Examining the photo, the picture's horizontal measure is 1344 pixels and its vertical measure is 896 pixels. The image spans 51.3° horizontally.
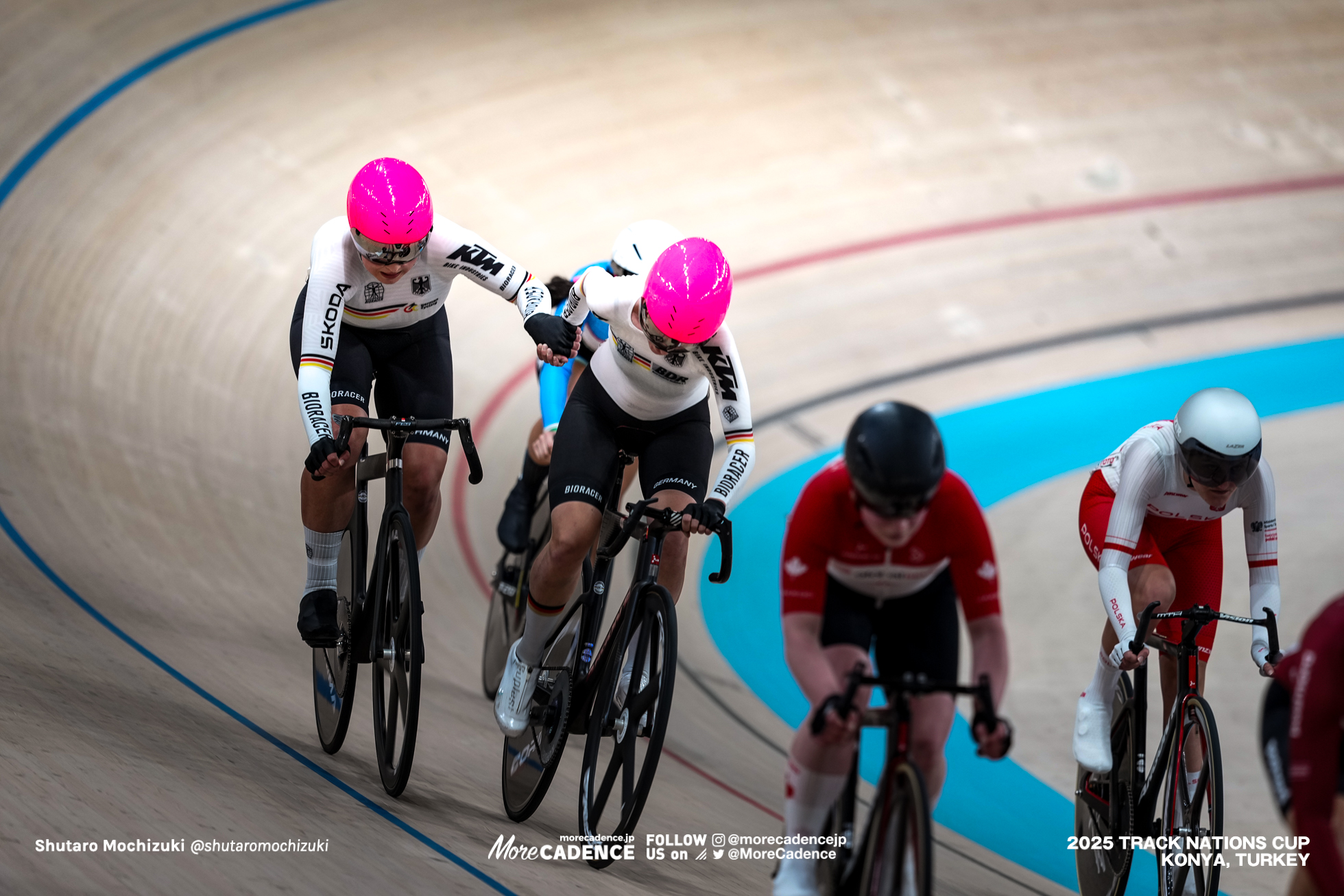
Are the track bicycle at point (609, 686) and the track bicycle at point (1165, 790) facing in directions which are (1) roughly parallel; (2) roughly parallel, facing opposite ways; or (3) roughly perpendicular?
roughly parallel

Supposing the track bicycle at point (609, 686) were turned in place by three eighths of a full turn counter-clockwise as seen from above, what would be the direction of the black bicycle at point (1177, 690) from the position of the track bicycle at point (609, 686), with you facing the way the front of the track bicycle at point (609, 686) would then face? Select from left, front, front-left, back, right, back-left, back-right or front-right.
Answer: right

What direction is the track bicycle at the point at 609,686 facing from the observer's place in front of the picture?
facing the viewer and to the right of the viewer

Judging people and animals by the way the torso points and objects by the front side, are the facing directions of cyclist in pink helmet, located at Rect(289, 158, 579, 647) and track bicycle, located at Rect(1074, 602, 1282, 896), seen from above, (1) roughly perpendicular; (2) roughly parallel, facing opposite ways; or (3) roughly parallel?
roughly parallel

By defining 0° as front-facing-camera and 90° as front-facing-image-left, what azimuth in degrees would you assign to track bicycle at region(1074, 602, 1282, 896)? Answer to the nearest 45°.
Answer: approximately 315°

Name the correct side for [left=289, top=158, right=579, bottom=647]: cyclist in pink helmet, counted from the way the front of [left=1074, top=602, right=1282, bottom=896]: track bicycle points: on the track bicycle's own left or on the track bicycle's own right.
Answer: on the track bicycle's own right

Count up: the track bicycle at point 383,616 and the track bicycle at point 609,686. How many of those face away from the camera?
0

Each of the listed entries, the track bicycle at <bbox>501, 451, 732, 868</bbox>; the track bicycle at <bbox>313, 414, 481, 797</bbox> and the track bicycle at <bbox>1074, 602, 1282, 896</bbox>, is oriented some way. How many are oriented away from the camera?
0

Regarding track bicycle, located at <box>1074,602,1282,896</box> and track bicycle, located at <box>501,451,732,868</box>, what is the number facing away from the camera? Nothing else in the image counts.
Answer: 0

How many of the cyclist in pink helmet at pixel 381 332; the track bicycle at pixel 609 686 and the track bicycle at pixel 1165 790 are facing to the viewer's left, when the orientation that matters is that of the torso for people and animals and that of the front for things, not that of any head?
0

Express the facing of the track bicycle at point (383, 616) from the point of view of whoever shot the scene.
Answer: facing the viewer
